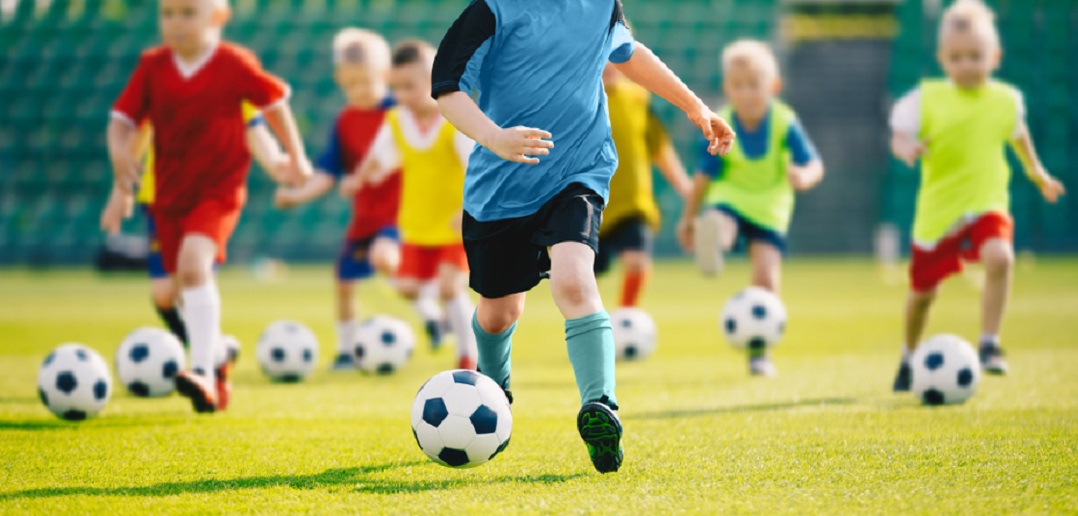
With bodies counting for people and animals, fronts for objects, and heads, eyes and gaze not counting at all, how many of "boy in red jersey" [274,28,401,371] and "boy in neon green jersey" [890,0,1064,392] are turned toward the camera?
2

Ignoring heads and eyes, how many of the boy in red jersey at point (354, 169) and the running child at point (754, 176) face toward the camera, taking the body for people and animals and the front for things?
2

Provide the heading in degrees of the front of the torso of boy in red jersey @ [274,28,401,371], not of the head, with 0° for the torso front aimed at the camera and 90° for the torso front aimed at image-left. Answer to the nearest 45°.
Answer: approximately 0°

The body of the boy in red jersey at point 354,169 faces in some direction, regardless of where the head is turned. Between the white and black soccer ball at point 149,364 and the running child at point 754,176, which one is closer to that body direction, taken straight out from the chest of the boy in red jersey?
the white and black soccer ball

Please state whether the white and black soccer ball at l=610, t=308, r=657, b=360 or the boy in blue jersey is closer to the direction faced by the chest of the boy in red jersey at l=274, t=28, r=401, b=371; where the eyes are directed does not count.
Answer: the boy in blue jersey

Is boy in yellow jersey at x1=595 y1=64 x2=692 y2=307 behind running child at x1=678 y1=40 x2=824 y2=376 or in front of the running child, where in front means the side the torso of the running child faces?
behind

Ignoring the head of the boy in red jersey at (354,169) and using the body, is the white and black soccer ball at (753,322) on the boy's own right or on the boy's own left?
on the boy's own left
